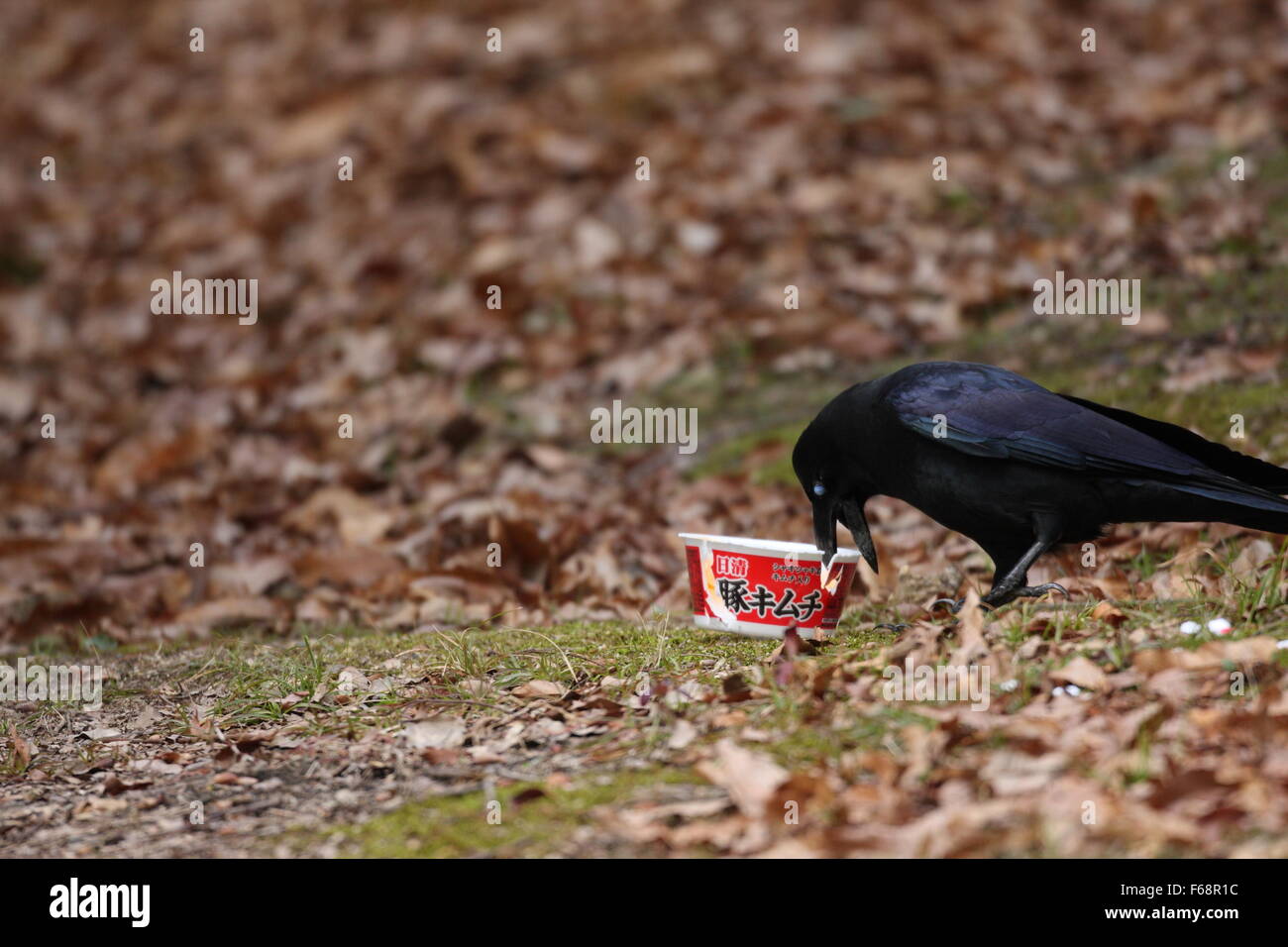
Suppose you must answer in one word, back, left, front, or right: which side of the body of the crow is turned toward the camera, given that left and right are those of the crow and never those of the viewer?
left
